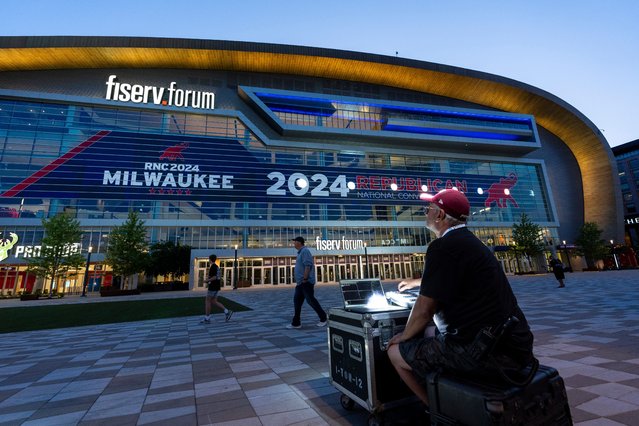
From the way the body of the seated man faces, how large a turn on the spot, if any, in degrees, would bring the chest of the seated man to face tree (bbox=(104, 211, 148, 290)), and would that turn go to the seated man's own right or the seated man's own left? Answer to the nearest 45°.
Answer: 0° — they already face it

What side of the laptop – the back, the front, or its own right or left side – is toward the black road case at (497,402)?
front

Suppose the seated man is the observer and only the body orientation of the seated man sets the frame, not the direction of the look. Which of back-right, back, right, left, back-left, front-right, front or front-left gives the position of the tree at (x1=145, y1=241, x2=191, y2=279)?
front

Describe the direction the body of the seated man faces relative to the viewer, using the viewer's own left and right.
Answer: facing away from the viewer and to the left of the viewer

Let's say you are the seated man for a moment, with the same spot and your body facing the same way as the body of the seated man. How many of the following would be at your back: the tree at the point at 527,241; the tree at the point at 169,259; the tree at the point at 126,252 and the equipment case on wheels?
0

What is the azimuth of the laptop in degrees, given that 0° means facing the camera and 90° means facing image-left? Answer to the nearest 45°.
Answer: approximately 315°

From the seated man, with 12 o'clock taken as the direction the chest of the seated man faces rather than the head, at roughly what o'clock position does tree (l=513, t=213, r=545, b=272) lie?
The tree is roughly at 2 o'clock from the seated man.

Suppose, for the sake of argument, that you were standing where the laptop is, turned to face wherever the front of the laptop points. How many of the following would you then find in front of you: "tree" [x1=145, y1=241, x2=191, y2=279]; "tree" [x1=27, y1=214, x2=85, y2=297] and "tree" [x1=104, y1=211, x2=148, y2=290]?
0

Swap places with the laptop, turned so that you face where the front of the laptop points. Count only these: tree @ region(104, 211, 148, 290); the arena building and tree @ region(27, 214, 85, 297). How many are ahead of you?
0

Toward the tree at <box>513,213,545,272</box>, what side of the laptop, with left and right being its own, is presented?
left

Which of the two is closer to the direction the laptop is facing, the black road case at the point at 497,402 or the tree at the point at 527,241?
the black road case

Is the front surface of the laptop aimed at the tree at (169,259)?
no

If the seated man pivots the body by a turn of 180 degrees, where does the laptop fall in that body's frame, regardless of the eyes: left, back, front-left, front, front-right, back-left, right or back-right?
back

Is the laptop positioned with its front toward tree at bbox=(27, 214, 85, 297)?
no
